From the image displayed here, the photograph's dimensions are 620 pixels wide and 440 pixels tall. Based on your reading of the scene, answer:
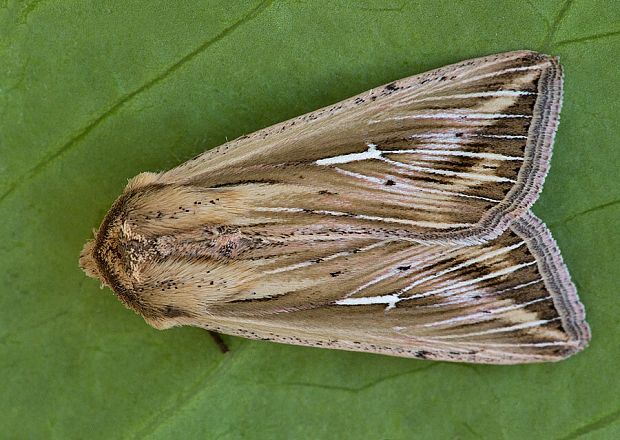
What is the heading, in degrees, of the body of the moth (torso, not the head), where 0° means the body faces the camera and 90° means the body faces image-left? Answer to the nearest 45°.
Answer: approximately 90°
